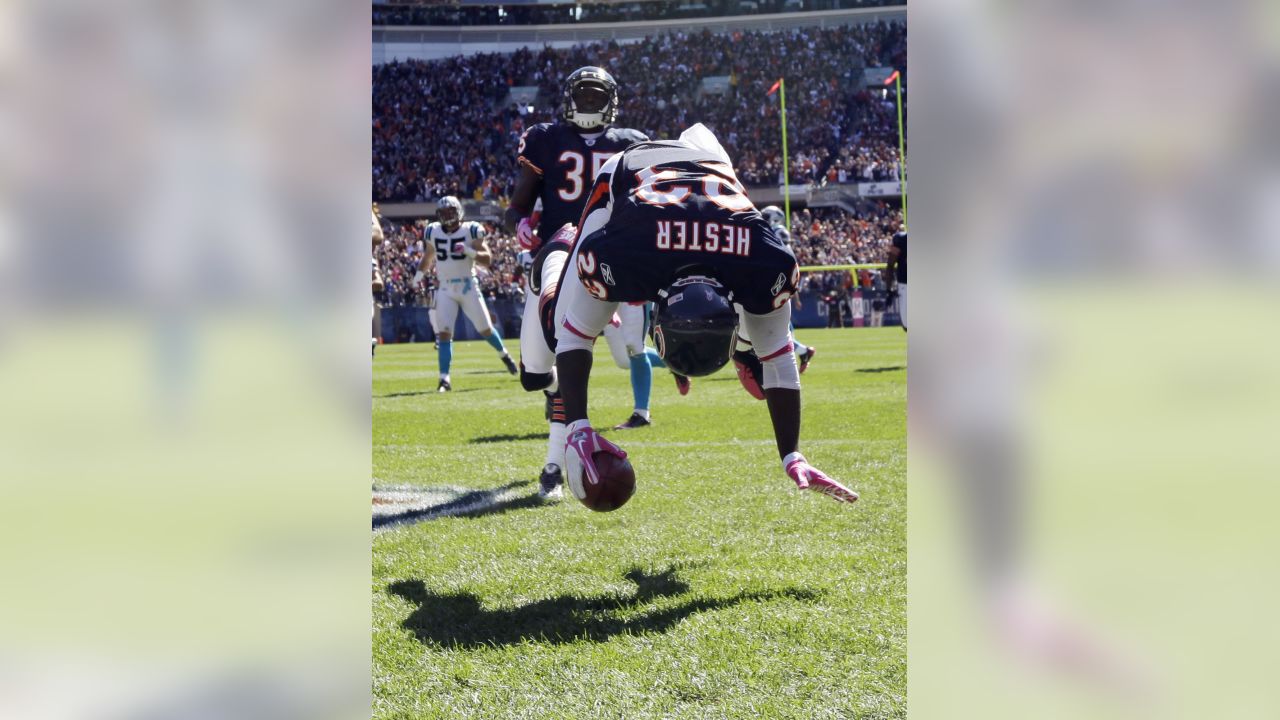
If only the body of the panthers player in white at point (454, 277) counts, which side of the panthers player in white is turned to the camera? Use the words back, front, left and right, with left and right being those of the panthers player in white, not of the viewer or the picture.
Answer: front

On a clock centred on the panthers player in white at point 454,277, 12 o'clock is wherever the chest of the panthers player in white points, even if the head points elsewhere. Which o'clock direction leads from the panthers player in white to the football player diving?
The football player diving is roughly at 12 o'clock from the panthers player in white.
